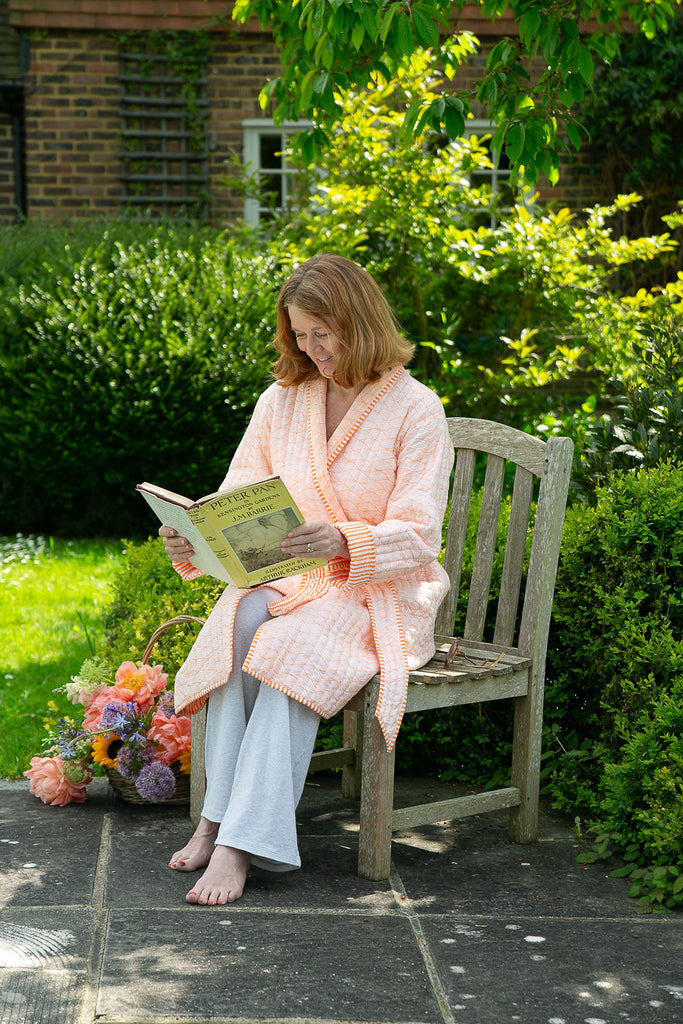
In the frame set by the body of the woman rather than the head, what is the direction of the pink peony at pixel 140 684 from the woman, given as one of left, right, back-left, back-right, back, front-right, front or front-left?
right

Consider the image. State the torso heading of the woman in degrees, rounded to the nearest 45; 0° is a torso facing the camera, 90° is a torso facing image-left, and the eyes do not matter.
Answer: approximately 45°

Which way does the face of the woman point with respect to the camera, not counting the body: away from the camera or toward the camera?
toward the camera

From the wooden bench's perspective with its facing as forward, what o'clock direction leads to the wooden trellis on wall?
The wooden trellis on wall is roughly at 4 o'clock from the wooden bench.

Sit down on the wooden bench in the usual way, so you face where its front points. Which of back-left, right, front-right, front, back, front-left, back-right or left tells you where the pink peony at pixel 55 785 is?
front-right

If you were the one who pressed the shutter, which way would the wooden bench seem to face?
facing the viewer and to the left of the viewer

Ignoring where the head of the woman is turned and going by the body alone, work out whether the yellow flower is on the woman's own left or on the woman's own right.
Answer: on the woman's own right
